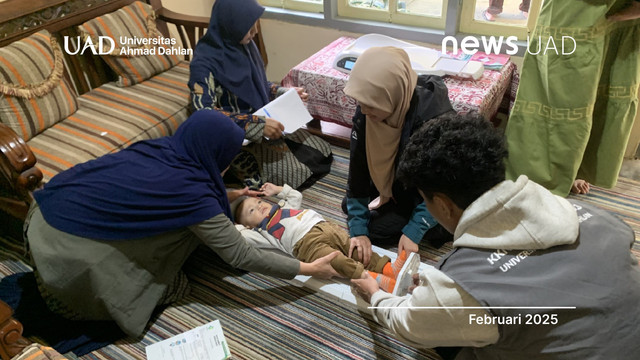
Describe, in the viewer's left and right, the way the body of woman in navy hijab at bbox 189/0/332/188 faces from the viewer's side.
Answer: facing the viewer and to the right of the viewer

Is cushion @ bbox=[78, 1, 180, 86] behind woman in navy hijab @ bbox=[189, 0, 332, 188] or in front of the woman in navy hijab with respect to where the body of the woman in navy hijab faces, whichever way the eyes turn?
behind

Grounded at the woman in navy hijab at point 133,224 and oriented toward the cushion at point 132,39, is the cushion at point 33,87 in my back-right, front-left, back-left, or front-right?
front-left

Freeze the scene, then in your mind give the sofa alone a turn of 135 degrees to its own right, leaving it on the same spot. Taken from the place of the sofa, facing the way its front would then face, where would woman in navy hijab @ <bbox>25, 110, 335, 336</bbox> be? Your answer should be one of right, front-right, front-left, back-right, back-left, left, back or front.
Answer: left

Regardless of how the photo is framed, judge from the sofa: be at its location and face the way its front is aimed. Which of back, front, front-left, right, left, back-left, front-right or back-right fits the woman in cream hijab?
front

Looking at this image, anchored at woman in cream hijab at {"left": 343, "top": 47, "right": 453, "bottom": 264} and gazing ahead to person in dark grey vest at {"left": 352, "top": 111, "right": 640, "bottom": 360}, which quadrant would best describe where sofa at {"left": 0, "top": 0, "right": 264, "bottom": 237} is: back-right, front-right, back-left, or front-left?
back-right

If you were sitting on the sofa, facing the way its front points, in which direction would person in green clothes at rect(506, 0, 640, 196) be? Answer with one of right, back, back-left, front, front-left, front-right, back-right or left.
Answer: front

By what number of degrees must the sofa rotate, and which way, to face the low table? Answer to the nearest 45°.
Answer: approximately 45° to its left

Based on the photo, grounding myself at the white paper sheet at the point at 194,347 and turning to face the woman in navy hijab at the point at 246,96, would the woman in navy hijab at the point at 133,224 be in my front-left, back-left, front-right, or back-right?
front-left

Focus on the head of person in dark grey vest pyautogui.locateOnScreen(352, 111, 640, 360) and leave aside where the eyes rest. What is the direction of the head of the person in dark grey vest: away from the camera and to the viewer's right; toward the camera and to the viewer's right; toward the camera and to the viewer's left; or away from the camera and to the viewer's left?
away from the camera and to the viewer's left

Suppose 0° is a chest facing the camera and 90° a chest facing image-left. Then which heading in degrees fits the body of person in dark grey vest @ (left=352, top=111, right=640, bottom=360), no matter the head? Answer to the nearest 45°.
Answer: approximately 135°

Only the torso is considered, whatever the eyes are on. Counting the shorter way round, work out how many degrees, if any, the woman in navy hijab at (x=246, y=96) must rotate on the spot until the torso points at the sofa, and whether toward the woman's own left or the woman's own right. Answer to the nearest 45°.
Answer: approximately 135° to the woman's own right

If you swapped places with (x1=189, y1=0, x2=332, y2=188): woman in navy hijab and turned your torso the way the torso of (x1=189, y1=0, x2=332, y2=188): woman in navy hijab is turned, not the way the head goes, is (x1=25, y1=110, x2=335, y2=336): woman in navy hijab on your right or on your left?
on your right

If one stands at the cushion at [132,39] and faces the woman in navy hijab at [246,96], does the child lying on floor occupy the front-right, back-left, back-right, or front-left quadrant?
front-right

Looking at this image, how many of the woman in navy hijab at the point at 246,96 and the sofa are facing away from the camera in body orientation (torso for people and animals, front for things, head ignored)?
0
